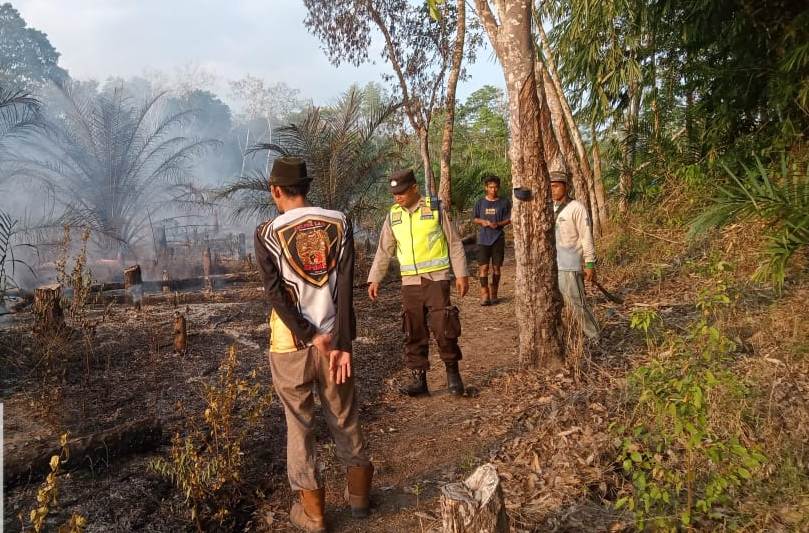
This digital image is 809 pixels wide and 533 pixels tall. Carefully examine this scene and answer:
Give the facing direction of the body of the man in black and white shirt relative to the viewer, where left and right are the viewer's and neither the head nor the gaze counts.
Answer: facing away from the viewer and to the left of the viewer

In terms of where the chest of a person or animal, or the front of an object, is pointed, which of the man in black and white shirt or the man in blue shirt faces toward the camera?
the man in blue shirt

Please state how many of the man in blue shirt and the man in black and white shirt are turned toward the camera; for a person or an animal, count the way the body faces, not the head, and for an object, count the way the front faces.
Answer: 1

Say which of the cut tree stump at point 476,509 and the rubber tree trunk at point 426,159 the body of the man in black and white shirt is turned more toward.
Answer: the rubber tree trunk

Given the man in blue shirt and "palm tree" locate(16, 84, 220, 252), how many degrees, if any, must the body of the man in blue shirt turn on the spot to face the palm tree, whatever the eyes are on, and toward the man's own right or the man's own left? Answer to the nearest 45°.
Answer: approximately 135° to the man's own right

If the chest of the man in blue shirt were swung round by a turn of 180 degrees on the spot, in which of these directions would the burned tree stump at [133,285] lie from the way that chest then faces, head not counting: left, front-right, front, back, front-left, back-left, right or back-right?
left

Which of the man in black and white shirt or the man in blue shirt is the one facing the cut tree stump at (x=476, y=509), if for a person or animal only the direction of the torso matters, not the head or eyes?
the man in blue shirt

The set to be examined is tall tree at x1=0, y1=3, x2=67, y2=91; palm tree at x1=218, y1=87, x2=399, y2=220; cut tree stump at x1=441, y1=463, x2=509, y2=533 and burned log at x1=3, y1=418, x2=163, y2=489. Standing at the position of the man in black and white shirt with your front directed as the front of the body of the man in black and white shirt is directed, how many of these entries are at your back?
1

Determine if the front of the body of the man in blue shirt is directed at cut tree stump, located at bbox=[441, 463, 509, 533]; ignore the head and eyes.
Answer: yes

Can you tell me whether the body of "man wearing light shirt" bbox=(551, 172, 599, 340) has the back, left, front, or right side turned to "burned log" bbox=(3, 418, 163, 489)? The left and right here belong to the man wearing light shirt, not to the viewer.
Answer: front

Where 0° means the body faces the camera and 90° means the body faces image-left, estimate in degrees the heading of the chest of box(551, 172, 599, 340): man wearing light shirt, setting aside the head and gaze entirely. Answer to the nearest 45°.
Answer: approximately 45°

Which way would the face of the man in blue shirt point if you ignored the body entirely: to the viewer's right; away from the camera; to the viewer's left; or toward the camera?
toward the camera

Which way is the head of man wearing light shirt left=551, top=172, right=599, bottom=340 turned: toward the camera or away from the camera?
toward the camera

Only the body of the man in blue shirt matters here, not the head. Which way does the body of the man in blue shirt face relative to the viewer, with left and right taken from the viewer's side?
facing the viewer
